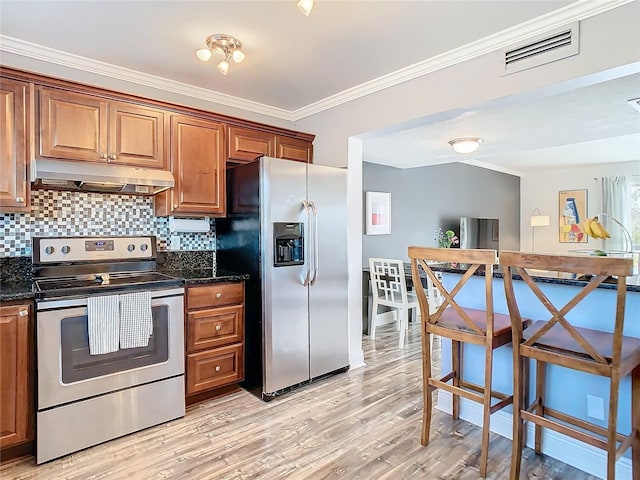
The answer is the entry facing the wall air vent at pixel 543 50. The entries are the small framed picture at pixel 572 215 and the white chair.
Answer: the small framed picture

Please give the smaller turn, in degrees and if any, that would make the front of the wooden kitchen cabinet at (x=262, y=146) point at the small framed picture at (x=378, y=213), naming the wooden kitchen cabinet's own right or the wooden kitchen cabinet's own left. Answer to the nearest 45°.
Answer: approximately 90° to the wooden kitchen cabinet's own left

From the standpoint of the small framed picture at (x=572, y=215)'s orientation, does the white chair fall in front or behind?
in front

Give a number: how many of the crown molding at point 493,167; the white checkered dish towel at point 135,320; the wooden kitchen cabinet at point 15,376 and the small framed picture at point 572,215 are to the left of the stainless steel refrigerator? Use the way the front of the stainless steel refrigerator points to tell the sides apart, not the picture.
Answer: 2

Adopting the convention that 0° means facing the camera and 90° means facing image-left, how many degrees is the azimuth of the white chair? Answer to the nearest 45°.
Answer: approximately 225°

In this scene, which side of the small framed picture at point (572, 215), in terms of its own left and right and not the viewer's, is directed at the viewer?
front

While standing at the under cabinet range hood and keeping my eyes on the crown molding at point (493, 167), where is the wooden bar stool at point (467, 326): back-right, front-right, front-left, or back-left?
front-right

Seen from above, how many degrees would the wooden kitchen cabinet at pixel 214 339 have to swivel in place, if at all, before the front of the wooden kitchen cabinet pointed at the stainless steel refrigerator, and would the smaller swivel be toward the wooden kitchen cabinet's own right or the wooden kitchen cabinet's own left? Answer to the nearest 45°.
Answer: approximately 45° to the wooden kitchen cabinet's own left

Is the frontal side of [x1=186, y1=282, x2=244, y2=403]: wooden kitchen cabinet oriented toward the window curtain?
no

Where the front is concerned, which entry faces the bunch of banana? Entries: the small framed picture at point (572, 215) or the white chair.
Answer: the small framed picture

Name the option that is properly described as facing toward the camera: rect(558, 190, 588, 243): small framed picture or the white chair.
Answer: the small framed picture

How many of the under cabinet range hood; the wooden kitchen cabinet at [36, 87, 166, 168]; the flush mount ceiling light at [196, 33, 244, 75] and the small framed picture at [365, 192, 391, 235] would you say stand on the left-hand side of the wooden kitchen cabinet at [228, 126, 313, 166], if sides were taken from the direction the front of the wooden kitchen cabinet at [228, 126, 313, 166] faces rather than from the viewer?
1

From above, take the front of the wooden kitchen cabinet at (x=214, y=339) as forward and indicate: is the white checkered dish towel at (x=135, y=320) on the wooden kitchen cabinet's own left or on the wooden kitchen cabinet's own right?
on the wooden kitchen cabinet's own right

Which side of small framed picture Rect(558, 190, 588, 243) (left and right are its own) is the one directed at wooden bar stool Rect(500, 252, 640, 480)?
front

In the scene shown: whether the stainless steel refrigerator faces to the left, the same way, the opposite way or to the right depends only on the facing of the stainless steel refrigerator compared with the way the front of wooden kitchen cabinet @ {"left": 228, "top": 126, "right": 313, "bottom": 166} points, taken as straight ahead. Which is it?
the same way

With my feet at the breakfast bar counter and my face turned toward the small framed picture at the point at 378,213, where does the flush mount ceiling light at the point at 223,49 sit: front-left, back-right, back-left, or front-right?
front-left

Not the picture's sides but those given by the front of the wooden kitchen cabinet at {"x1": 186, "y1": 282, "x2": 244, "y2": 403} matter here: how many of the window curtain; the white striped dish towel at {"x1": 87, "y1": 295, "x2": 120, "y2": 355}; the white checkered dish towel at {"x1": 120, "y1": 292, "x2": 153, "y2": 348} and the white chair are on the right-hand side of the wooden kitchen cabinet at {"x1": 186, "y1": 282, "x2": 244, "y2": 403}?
2
